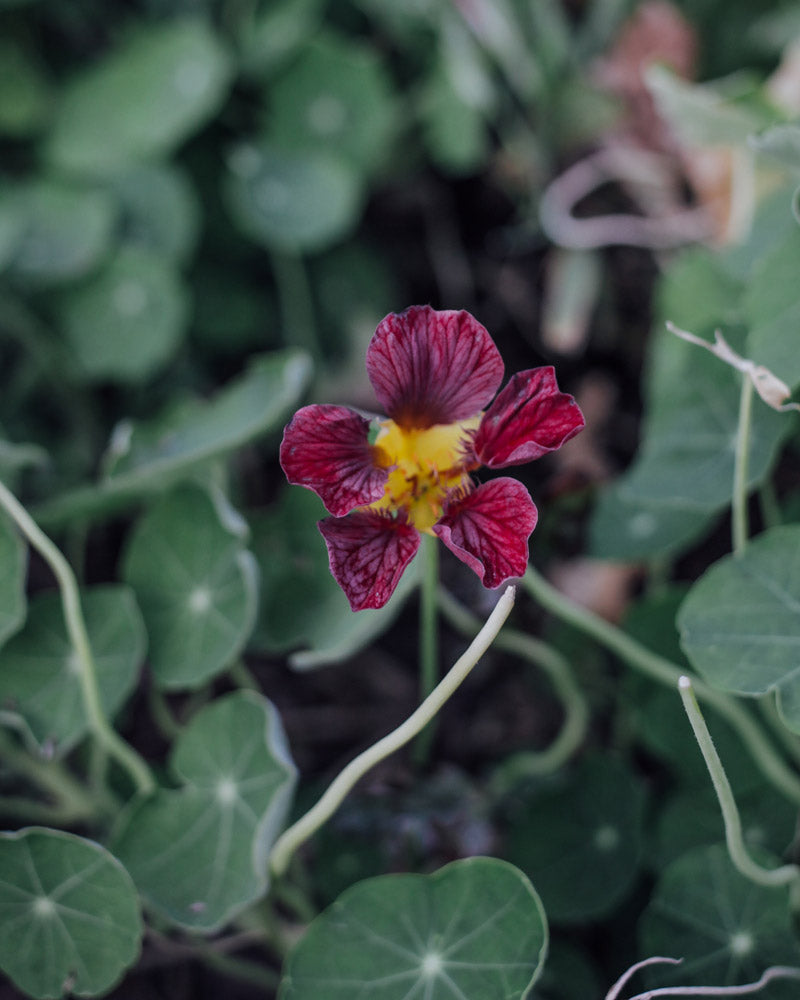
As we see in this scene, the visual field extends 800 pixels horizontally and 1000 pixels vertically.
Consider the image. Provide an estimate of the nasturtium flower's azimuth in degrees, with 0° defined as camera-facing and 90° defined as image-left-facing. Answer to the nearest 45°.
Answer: approximately 0°
